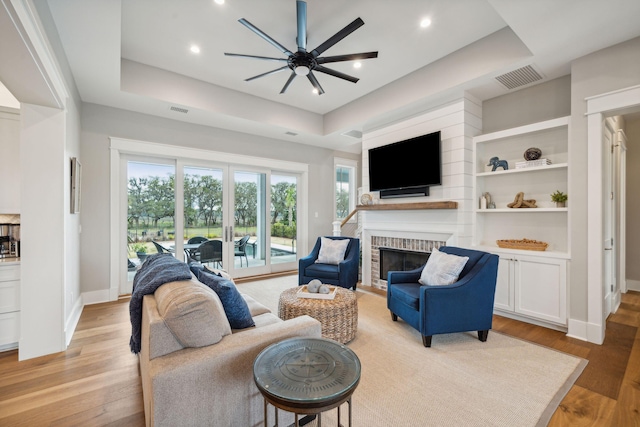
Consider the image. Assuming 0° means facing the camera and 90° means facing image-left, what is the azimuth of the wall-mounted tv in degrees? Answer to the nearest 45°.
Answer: approximately 45°

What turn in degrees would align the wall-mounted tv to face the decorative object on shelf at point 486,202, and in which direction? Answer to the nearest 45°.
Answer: approximately 135° to its left

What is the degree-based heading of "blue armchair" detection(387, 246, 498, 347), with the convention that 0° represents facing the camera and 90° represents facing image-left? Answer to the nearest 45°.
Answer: approximately 45°

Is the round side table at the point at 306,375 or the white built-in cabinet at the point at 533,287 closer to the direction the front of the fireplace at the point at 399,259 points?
the round side table

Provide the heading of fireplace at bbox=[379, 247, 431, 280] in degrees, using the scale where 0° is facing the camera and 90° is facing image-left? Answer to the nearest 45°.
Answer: approximately 45°

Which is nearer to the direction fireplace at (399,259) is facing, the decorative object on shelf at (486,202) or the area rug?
the area rug

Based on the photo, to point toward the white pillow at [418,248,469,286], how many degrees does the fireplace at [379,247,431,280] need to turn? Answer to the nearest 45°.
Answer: approximately 45° to its left

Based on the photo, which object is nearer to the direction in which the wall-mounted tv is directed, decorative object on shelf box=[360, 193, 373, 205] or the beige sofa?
the beige sofa
